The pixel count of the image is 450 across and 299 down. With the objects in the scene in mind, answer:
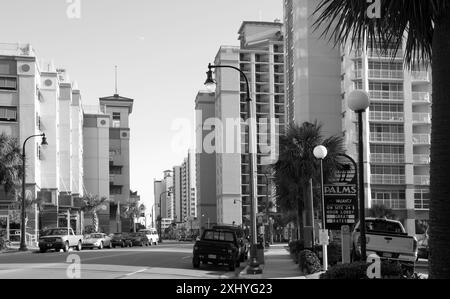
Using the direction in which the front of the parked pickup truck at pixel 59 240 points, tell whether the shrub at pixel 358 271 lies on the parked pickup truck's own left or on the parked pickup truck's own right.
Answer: on the parked pickup truck's own left

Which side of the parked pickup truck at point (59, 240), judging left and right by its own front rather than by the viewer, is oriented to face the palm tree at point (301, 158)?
left

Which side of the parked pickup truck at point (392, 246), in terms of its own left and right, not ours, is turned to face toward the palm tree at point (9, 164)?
left

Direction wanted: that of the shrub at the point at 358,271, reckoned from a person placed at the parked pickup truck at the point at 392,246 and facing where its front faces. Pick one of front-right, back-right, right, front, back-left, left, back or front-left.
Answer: back-left

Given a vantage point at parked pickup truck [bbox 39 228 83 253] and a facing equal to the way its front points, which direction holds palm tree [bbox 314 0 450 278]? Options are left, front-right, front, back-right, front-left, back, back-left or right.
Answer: front-left

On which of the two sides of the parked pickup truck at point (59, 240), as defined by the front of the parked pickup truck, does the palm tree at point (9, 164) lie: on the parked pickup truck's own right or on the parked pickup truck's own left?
on the parked pickup truck's own right

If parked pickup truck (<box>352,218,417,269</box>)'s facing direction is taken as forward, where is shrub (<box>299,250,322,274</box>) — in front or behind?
behind

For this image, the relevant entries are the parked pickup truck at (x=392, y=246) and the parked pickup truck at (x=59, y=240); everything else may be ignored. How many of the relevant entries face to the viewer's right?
0

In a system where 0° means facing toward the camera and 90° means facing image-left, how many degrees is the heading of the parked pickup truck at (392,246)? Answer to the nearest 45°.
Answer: approximately 135°
